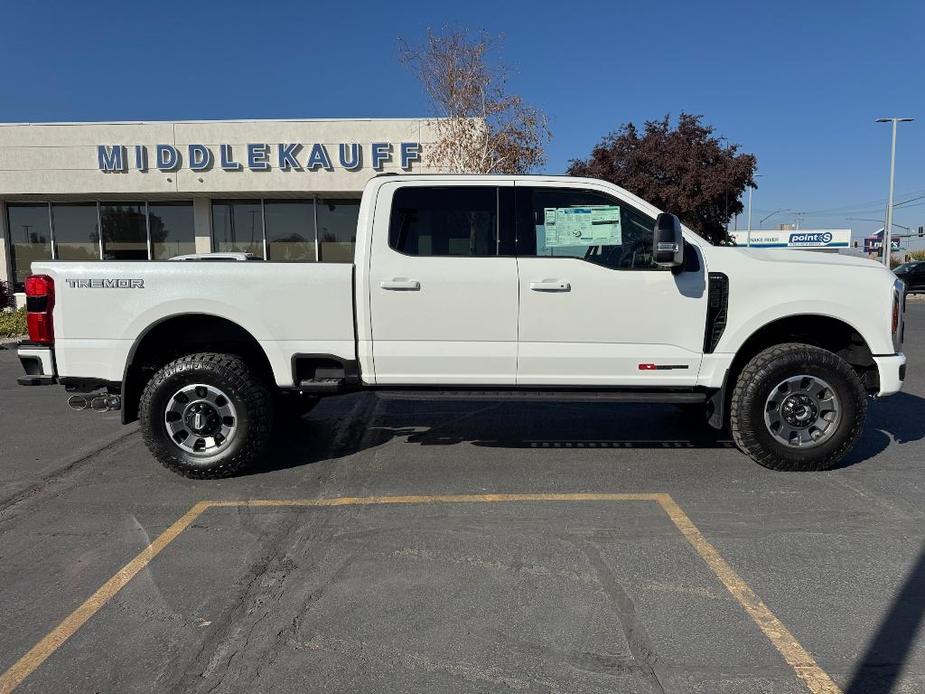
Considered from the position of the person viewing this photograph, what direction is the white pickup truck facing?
facing to the right of the viewer

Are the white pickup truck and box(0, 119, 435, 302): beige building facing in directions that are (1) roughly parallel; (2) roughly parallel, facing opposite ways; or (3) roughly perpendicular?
roughly perpendicular

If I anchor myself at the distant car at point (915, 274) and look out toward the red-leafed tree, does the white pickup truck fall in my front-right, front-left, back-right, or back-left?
front-left

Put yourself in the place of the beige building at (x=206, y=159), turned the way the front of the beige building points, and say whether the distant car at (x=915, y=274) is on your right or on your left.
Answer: on your left

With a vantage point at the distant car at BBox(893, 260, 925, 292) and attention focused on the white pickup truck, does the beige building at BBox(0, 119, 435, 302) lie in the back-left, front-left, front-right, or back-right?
front-right

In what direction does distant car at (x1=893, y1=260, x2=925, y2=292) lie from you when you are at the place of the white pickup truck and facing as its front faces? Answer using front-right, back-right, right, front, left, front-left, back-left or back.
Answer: front-left

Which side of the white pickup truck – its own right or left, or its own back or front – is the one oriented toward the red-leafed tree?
left

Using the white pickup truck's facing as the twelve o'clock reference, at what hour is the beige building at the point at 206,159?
The beige building is roughly at 8 o'clock from the white pickup truck.

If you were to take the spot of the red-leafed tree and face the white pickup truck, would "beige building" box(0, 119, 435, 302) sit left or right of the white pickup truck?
right

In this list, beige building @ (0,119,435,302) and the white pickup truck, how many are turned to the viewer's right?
1

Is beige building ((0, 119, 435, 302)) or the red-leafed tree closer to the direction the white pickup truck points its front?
the red-leafed tree

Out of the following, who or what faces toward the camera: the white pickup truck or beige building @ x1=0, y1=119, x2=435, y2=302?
the beige building

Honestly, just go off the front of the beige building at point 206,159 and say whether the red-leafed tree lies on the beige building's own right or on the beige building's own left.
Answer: on the beige building's own left

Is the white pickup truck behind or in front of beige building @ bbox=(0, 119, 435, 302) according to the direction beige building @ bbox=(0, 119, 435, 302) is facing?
in front

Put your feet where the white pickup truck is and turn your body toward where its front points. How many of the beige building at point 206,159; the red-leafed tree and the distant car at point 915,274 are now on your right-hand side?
0

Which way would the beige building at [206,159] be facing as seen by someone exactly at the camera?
facing the viewer
